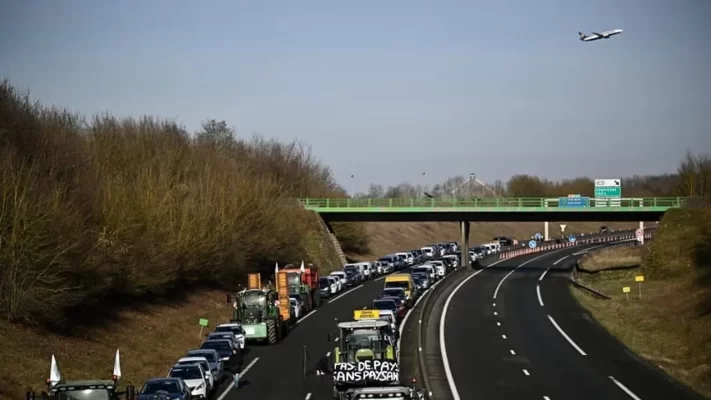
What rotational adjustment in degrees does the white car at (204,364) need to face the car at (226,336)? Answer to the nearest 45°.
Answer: approximately 135° to its right

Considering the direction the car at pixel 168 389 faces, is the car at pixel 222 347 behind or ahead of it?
behind

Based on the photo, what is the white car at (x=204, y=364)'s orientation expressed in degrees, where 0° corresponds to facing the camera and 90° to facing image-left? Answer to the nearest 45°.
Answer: approximately 45°

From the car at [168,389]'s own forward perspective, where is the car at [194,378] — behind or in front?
behind

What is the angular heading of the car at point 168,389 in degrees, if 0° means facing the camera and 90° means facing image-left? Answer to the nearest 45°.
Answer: approximately 45°

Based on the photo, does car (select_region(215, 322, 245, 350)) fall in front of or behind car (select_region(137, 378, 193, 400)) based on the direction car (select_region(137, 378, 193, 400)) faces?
behind
